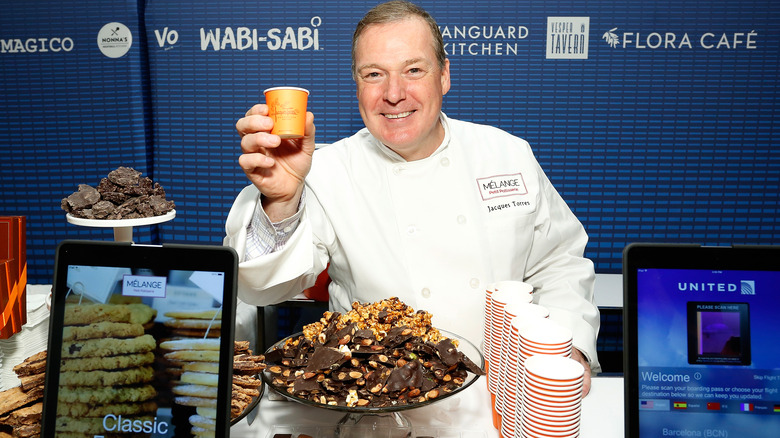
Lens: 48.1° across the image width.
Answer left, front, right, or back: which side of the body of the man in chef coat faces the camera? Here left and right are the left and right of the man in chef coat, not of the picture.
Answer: front

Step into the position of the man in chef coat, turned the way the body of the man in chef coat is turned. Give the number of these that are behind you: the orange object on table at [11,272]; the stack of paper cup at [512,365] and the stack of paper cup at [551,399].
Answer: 0

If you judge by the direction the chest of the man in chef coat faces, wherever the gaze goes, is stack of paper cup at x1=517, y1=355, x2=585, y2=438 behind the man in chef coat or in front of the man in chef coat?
in front

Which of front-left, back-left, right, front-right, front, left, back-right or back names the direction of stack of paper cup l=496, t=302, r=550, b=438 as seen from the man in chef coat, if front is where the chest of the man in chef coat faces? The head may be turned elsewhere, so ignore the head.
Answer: front

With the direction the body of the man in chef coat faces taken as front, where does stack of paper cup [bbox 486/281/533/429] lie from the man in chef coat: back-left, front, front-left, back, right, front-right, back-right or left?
front

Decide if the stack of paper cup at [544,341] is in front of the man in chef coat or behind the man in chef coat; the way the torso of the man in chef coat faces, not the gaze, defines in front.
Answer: in front

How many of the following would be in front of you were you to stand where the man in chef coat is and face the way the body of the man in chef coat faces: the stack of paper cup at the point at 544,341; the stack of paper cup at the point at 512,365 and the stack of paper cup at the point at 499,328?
3

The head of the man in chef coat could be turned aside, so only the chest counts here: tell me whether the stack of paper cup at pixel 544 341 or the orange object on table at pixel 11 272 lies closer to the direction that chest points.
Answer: the stack of paper cup

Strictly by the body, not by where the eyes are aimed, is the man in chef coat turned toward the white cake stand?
no

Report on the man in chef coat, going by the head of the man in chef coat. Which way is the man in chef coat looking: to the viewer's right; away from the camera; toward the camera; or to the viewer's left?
toward the camera

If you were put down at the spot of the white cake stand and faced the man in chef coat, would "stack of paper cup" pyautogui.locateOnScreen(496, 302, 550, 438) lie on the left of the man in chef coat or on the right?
right

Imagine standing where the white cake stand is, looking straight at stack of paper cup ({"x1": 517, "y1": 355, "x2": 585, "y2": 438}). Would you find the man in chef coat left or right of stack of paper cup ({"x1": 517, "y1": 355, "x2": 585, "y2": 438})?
left

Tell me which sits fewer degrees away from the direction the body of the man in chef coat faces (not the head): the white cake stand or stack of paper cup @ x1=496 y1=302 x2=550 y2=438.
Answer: the stack of paper cup

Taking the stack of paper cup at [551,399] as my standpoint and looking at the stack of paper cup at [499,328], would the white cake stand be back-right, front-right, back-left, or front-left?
front-left
